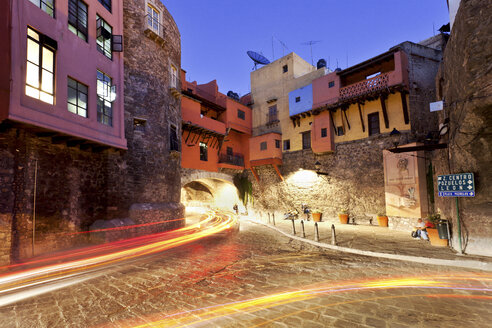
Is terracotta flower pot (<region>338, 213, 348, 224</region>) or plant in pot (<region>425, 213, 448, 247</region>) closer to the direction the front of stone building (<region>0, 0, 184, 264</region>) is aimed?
the plant in pot

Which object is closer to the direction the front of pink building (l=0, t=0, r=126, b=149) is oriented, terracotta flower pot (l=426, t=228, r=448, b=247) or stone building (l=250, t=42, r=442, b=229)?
the terracotta flower pot

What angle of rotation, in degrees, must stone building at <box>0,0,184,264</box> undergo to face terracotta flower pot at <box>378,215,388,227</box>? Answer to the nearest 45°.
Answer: approximately 45° to its left

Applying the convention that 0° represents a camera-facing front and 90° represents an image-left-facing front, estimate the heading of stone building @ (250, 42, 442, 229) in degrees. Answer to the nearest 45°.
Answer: approximately 45°

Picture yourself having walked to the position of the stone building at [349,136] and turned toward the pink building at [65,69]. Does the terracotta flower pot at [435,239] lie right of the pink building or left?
left

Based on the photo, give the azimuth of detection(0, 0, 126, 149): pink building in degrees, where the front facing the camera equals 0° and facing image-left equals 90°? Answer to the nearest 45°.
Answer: approximately 315°
